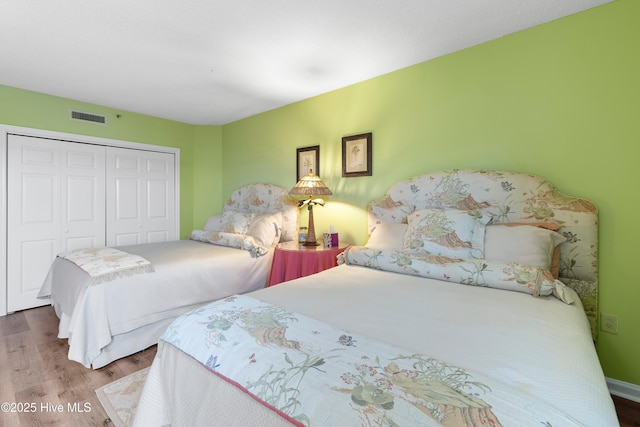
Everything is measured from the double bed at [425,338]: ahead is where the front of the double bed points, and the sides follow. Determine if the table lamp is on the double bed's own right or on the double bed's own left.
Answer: on the double bed's own right

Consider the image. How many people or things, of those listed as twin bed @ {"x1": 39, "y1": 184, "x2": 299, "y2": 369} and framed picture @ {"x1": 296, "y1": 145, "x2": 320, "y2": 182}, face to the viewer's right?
0

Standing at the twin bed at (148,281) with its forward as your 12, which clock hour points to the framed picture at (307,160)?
The framed picture is roughly at 7 o'clock from the twin bed.

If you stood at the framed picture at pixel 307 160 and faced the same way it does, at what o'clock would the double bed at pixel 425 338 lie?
The double bed is roughly at 10 o'clock from the framed picture.

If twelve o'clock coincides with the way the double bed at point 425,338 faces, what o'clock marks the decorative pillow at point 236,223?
The decorative pillow is roughly at 3 o'clock from the double bed.

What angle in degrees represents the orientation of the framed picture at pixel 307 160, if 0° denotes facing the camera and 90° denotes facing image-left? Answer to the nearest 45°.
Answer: approximately 45°

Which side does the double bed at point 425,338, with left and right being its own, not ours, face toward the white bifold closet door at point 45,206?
right

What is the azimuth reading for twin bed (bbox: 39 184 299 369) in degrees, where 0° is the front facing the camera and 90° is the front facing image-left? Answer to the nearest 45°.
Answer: approximately 45°

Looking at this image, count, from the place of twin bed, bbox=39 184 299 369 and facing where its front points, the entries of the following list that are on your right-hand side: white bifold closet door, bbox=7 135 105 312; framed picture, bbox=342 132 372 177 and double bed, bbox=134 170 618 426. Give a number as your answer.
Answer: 1
